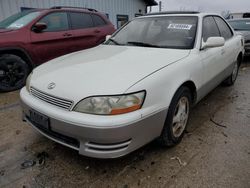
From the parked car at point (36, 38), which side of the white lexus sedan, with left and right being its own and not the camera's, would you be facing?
right

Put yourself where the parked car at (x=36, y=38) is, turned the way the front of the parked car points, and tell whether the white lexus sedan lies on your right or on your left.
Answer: on your left

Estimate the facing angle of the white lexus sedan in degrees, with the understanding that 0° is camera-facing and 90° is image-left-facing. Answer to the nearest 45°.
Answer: approximately 45°

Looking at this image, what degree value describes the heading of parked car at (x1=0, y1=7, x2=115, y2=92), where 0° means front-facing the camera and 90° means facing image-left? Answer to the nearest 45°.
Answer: approximately 45°

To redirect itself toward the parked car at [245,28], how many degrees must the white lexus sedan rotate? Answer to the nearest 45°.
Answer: approximately 180°

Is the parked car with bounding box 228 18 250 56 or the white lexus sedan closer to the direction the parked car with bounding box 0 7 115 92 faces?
the white lexus sedan
